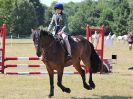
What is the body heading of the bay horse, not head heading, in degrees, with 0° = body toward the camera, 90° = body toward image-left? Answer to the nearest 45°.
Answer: approximately 45°

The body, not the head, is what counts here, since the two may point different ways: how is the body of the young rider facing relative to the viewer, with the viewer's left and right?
facing the viewer and to the left of the viewer
